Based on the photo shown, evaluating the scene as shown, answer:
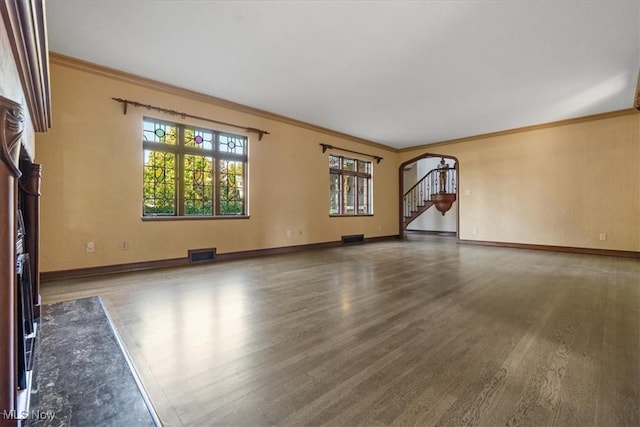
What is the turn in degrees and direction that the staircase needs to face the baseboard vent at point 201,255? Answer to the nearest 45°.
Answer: approximately 45° to its left

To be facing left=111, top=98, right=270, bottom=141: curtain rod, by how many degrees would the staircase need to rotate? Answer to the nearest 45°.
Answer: approximately 45° to its left

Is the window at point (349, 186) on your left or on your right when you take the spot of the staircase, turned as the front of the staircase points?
on your left

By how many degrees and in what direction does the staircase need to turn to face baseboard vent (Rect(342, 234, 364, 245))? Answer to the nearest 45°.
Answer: approximately 45° to its left

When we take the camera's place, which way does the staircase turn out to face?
facing to the left of the viewer
